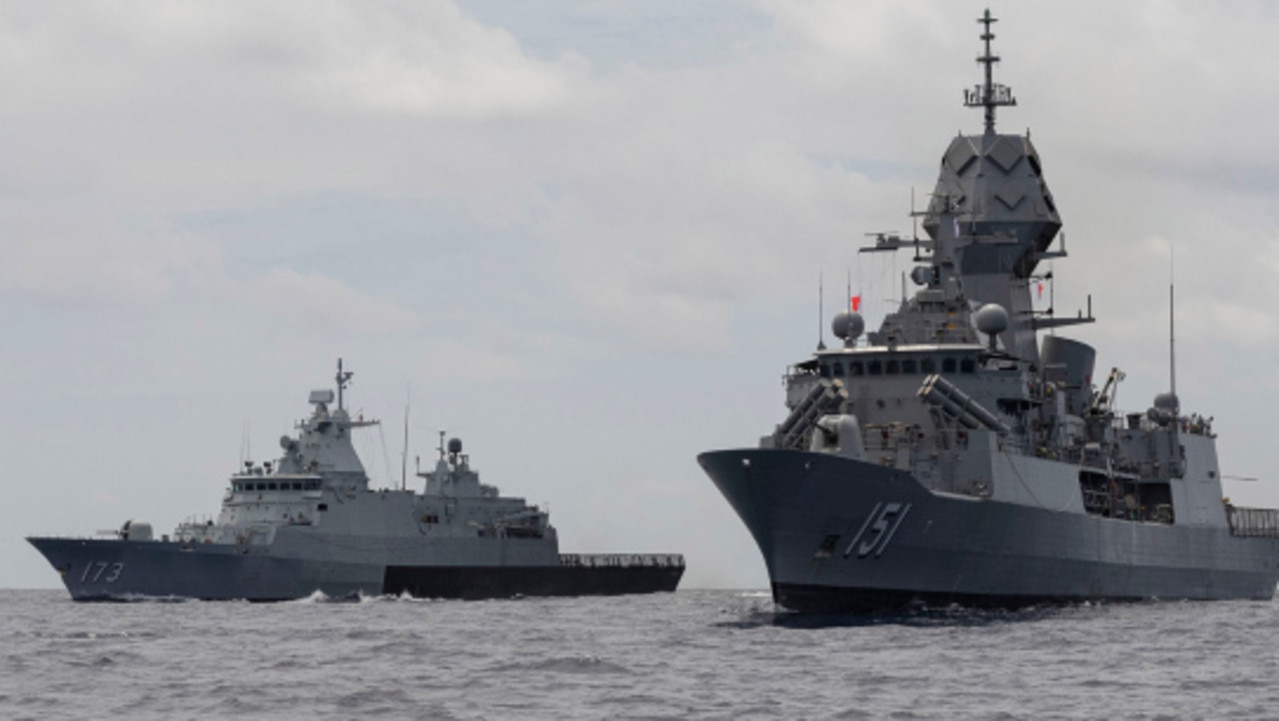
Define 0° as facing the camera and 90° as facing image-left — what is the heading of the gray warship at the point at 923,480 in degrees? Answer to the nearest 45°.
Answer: approximately 45°
